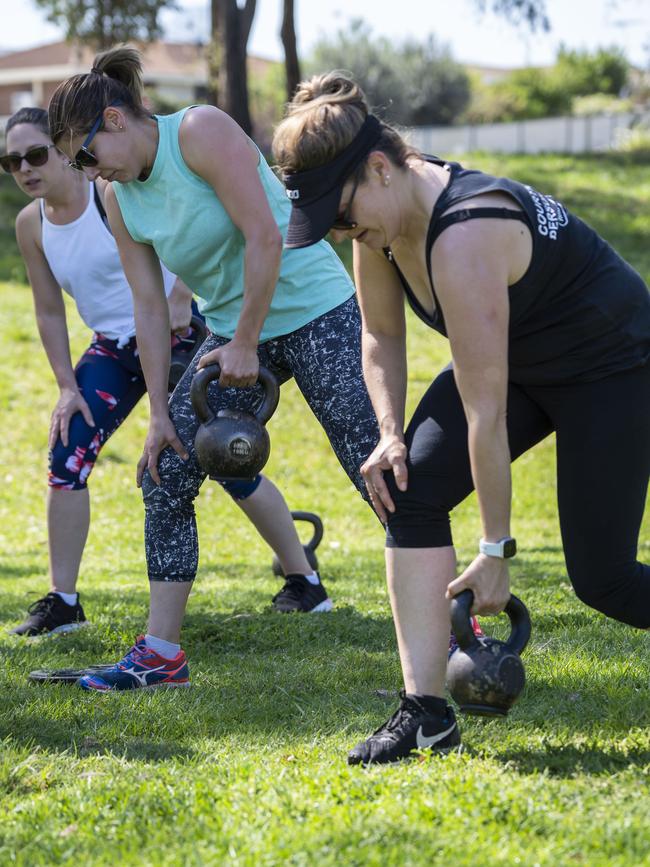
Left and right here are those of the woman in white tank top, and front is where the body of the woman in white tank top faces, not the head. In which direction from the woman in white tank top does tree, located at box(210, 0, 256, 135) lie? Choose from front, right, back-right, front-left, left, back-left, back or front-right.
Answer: back-right

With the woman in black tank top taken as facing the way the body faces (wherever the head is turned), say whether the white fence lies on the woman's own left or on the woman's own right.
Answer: on the woman's own right

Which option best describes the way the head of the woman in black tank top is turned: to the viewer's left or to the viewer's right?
to the viewer's left

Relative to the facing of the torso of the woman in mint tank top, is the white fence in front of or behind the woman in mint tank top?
behind

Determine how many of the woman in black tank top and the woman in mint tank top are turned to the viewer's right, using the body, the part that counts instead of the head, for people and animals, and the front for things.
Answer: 0

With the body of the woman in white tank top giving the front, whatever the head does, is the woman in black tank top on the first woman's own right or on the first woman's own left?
on the first woman's own left

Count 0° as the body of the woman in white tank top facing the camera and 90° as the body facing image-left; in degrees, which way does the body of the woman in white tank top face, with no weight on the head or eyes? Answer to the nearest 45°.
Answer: approximately 45°

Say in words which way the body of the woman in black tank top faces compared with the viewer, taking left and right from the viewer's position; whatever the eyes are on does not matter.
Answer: facing to the left of the viewer
